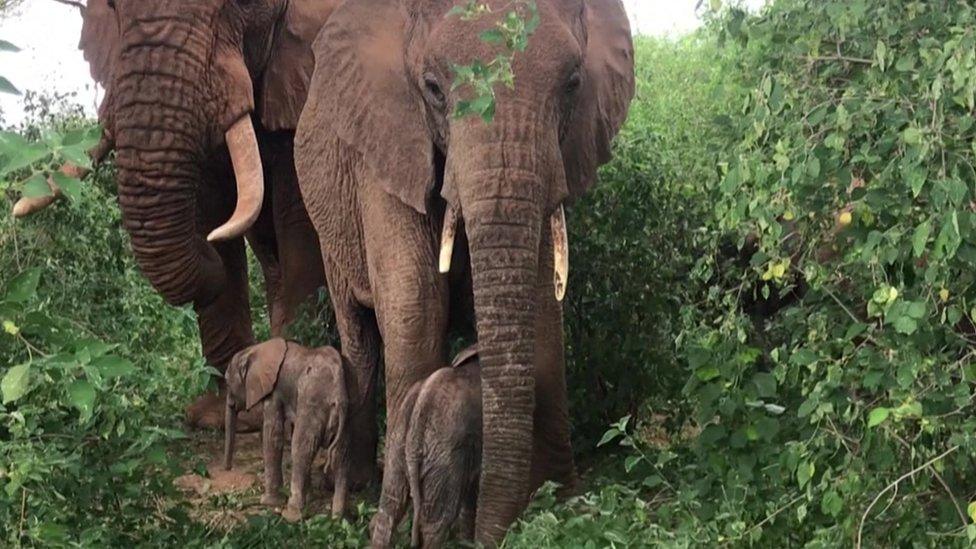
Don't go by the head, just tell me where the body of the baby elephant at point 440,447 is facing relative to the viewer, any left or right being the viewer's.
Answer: facing away from the viewer and to the right of the viewer

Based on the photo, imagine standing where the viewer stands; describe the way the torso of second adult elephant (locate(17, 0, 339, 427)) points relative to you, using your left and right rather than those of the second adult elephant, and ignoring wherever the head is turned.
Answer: facing the viewer and to the left of the viewer

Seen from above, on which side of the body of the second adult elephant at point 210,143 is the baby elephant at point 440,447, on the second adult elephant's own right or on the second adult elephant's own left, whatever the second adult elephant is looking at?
on the second adult elephant's own left

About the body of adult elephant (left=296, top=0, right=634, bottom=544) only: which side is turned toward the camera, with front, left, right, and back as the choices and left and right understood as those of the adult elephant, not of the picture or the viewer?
front
